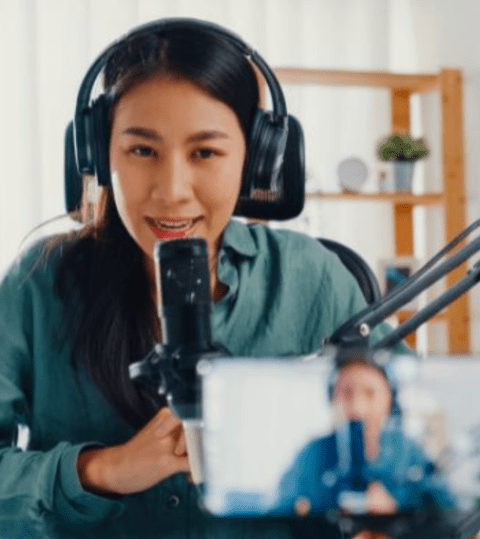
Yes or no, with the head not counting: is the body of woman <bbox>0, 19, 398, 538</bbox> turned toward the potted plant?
no

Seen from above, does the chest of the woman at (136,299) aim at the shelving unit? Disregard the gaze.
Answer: no

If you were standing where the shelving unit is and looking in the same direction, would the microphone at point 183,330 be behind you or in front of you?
in front

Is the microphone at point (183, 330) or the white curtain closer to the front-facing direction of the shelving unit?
the microphone

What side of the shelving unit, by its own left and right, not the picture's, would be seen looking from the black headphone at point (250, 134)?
front

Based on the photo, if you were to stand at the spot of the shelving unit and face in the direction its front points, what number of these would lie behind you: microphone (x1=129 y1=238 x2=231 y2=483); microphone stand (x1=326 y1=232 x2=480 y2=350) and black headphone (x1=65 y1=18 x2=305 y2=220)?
0

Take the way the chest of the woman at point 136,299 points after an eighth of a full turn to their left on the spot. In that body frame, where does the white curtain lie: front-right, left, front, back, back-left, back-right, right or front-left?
back-left

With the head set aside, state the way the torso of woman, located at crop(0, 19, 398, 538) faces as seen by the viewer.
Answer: toward the camera

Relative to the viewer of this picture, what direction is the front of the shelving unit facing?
facing the viewer

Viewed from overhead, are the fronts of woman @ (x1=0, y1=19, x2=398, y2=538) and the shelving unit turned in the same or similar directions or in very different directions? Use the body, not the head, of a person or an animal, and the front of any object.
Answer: same or similar directions

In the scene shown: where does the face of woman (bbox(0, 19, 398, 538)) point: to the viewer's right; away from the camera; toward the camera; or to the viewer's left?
toward the camera

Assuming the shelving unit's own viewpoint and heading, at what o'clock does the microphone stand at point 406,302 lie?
The microphone stand is roughly at 12 o'clock from the shelving unit.

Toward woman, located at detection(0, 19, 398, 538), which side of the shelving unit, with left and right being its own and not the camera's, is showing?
front

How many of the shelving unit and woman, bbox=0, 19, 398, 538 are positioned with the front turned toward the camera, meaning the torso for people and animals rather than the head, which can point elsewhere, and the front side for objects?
2
